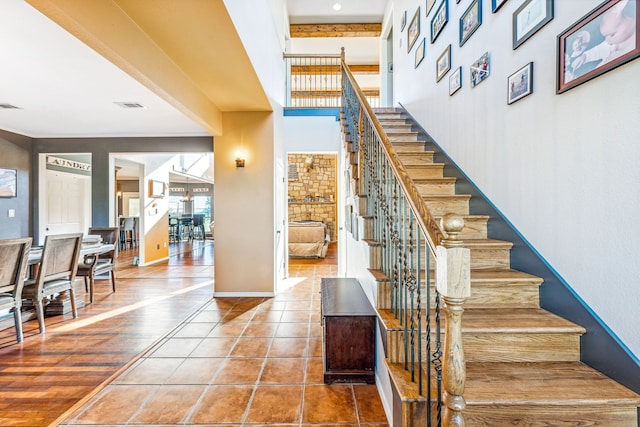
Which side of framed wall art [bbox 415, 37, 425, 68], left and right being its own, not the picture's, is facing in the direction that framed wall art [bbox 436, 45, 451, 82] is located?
left

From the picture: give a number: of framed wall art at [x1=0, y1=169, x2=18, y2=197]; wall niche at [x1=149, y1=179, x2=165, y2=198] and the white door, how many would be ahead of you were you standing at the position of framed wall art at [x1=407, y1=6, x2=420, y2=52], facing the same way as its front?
3

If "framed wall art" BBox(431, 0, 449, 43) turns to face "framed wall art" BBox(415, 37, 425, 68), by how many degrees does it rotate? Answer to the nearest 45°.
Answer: approximately 90° to its right

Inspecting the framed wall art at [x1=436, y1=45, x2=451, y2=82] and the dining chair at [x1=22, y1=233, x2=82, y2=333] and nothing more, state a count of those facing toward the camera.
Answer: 0

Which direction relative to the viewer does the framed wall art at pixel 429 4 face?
to the viewer's left

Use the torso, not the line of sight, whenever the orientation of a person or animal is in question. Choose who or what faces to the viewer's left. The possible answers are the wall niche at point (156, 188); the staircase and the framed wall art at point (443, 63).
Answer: the framed wall art

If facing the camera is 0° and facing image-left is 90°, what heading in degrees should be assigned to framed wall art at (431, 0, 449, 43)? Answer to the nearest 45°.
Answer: approximately 90°

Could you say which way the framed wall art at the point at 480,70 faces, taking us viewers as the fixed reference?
facing the viewer and to the left of the viewer

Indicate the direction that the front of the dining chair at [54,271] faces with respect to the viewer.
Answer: facing away from the viewer and to the left of the viewer

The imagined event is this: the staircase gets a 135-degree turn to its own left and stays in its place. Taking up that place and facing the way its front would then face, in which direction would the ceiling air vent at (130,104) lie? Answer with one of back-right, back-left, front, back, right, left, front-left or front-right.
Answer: back-left

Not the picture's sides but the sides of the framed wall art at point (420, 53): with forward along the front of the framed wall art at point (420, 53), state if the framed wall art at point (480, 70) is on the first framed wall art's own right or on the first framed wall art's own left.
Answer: on the first framed wall art's own left

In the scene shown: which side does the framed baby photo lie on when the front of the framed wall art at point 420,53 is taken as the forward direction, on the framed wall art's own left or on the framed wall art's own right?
on the framed wall art's own left

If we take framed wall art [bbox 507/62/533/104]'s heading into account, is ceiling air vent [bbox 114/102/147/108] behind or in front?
in front
